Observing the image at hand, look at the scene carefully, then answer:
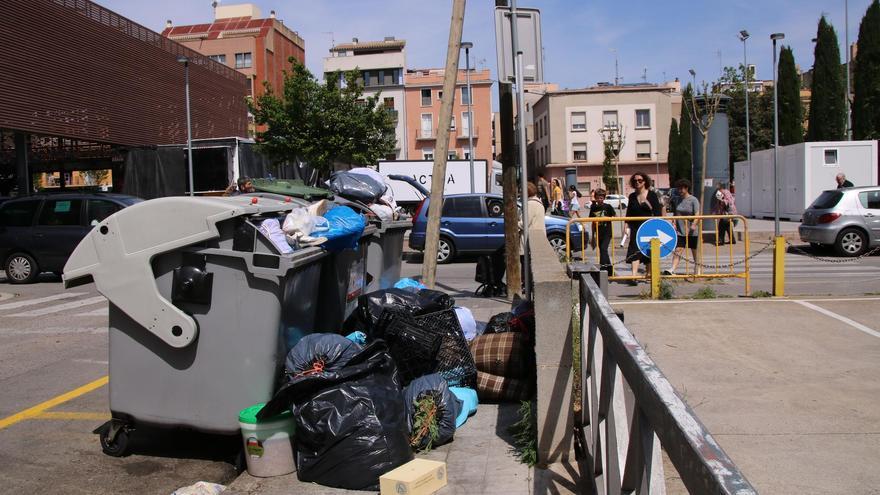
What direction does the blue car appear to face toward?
to the viewer's right

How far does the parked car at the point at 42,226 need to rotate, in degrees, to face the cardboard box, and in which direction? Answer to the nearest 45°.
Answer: approximately 90° to its right

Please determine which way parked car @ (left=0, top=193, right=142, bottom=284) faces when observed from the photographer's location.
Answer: facing to the right of the viewer

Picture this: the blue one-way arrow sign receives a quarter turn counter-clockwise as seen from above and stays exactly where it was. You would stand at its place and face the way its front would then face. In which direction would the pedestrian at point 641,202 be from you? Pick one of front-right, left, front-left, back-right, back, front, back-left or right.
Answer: left

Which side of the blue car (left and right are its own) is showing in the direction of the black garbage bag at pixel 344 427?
right

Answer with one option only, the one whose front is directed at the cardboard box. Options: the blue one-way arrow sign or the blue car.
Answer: the blue one-way arrow sign

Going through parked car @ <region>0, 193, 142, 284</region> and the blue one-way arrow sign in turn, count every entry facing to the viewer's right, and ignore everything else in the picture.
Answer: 1

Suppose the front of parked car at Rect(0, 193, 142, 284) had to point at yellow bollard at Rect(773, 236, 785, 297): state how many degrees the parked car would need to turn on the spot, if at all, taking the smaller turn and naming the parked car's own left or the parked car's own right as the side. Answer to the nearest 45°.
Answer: approximately 45° to the parked car's own right

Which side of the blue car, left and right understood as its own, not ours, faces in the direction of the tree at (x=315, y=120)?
left

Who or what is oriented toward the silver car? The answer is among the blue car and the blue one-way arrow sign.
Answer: the blue car

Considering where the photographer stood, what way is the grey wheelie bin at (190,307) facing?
facing to the right of the viewer

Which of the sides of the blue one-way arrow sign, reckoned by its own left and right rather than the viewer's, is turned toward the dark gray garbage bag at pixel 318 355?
front

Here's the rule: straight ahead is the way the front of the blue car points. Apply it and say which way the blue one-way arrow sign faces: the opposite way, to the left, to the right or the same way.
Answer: to the right
